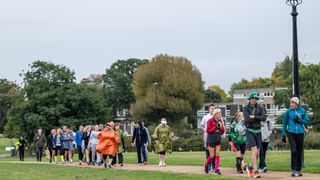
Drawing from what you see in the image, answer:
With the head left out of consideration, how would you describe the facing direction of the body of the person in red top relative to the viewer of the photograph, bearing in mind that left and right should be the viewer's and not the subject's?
facing the viewer and to the right of the viewer

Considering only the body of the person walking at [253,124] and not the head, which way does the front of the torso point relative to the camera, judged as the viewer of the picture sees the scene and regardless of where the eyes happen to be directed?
toward the camera

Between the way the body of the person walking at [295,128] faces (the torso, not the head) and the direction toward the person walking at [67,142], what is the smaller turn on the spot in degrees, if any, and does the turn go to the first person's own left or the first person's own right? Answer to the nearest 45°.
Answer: approximately 135° to the first person's own right

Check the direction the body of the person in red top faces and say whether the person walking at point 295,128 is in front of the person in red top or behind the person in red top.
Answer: in front

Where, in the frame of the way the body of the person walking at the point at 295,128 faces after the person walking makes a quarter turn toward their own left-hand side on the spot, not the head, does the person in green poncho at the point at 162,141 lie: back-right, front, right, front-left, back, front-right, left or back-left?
back-left

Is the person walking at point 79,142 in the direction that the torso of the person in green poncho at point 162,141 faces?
no

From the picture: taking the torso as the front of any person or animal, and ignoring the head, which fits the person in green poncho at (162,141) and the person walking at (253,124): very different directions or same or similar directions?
same or similar directions

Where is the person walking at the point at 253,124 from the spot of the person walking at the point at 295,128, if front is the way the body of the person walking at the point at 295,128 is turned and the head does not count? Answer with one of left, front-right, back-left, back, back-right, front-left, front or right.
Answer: right

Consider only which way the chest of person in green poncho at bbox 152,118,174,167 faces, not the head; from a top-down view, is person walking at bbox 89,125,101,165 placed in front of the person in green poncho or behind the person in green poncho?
behind

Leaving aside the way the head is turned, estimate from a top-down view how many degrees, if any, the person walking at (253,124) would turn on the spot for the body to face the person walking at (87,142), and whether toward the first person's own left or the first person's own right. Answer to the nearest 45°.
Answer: approximately 135° to the first person's own right

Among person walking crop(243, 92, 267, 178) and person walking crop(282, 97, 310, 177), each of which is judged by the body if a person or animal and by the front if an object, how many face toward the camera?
2

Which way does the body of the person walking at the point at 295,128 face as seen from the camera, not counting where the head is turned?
toward the camera

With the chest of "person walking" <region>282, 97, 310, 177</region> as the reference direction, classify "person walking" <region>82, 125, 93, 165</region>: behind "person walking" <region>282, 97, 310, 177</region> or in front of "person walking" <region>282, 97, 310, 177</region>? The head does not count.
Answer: behind
